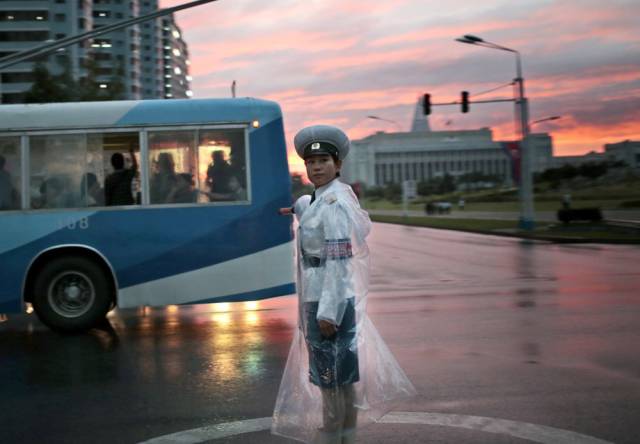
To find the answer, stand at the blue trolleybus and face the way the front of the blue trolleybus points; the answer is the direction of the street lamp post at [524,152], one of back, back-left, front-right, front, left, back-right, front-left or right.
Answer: back-right

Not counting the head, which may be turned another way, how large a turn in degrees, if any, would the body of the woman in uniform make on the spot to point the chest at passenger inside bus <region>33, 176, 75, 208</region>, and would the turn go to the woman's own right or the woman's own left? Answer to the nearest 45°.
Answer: approximately 90° to the woman's own right

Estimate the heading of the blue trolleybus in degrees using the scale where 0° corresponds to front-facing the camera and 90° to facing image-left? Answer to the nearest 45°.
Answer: approximately 90°

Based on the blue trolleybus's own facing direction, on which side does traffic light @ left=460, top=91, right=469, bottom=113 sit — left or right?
on its right

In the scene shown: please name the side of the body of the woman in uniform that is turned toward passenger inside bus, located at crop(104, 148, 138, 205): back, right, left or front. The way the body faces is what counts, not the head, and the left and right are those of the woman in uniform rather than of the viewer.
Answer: right

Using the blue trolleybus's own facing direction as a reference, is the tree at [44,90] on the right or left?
on its right

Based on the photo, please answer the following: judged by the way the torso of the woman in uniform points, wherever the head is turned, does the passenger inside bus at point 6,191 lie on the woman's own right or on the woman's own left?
on the woman's own right

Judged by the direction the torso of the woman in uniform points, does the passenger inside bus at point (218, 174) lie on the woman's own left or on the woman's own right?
on the woman's own right

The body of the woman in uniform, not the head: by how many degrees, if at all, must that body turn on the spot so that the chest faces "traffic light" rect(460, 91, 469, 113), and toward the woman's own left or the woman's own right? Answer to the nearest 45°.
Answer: approximately 135° to the woman's own right

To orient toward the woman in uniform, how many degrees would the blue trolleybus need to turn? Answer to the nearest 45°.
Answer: approximately 90° to its left
